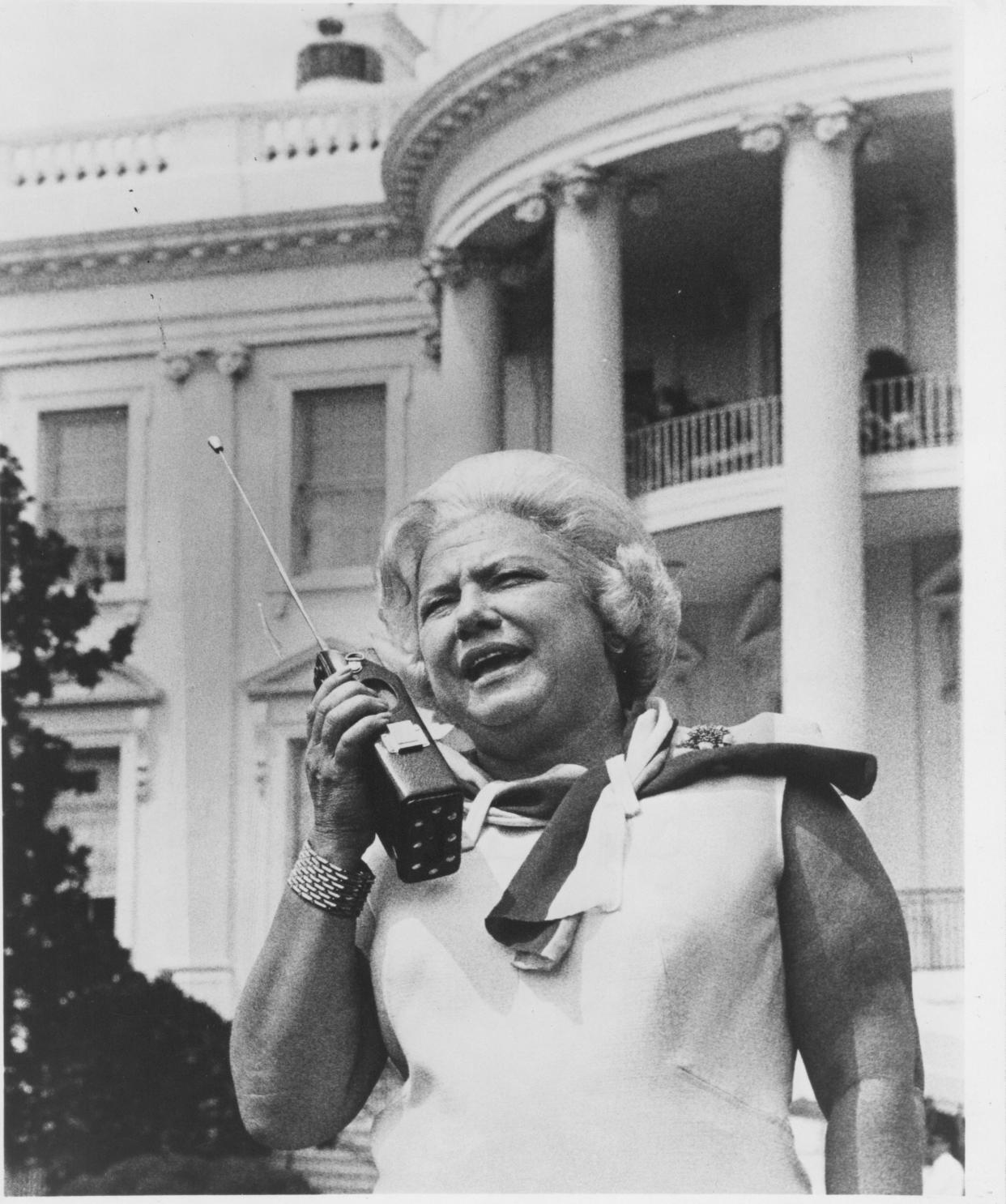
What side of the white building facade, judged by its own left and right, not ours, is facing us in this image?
front

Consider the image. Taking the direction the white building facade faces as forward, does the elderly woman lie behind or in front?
in front

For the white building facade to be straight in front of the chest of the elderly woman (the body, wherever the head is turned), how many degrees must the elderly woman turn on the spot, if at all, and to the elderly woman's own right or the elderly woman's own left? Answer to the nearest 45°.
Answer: approximately 135° to the elderly woman's own right

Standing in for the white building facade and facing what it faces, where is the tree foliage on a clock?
The tree foliage is roughly at 1 o'clock from the white building facade.

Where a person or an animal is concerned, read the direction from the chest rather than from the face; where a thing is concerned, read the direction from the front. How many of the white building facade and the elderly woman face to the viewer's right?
0
